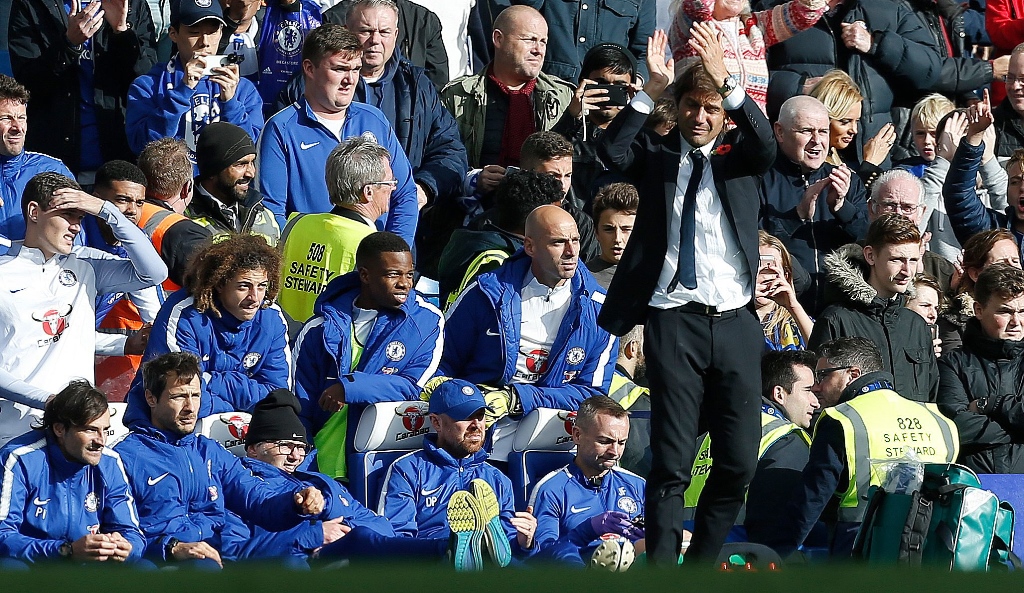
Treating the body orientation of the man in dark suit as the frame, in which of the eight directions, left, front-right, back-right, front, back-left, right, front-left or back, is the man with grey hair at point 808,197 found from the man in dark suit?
back

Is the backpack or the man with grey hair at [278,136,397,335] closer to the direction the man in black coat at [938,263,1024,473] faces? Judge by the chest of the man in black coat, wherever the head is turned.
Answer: the backpack

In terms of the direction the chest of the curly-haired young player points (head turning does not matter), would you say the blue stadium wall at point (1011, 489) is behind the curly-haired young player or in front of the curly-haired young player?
in front
